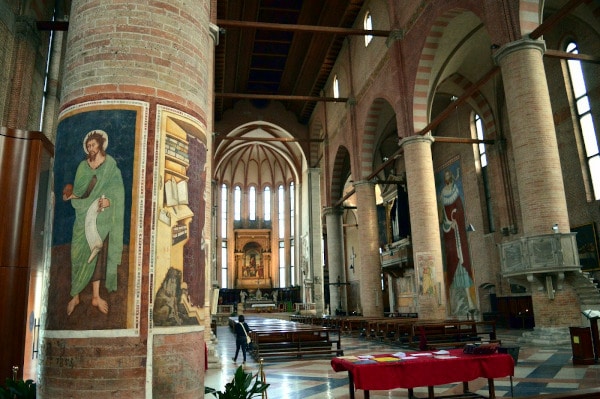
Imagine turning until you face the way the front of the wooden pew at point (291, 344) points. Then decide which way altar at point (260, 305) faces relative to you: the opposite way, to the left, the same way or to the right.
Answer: the opposite way

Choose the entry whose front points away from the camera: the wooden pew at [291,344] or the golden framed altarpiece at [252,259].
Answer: the wooden pew

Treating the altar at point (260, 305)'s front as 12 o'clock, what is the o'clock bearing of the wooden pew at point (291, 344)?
The wooden pew is roughly at 12 o'clock from the altar.

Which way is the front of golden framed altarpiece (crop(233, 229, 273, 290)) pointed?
toward the camera

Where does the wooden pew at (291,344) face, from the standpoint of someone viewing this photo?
facing away from the viewer

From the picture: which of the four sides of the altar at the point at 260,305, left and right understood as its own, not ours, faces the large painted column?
front

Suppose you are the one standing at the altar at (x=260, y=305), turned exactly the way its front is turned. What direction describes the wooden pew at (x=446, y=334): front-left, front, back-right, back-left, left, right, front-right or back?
front

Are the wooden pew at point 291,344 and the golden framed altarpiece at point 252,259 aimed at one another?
yes

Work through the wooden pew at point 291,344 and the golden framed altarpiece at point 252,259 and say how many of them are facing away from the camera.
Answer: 1

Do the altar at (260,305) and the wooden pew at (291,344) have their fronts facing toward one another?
yes

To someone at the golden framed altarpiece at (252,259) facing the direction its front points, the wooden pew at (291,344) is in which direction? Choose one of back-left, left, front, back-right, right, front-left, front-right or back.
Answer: front

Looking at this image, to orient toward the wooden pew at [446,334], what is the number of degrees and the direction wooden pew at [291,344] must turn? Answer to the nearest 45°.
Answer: approximately 90° to its right

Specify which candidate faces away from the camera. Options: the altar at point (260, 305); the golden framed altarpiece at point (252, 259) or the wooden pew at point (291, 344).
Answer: the wooden pew

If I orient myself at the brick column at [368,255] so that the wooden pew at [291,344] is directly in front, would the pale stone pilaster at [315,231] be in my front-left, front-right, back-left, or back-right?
back-right

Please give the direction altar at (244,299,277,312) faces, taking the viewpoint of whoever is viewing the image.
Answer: facing the viewer

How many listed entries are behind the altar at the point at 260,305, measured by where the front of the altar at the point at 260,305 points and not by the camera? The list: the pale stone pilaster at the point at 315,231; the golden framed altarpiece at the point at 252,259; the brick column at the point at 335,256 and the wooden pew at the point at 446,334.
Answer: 1
